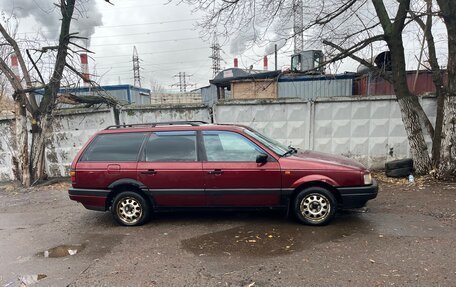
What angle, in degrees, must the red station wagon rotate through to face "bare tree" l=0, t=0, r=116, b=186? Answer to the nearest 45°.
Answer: approximately 135° to its left

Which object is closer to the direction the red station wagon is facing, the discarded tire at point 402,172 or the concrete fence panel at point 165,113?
the discarded tire

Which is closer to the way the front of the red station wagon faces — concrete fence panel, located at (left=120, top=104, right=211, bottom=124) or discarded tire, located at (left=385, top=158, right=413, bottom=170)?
the discarded tire

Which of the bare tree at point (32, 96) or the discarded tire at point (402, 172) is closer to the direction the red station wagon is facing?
the discarded tire

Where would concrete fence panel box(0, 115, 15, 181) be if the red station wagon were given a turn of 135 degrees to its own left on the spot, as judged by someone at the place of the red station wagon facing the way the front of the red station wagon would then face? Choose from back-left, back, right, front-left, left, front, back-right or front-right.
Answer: front

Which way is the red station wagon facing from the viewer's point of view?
to the viewer's right

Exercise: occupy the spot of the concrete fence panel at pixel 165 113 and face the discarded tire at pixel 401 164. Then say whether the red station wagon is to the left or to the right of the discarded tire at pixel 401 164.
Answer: right

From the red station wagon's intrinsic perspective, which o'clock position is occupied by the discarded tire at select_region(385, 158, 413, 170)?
The discarded tire is roughly at 11 o'clock from the red station wagon.

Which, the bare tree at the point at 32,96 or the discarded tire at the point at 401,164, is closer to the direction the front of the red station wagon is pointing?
the discarded tire

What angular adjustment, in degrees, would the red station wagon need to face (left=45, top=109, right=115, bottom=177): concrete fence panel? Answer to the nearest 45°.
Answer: approximately 135° to its left
